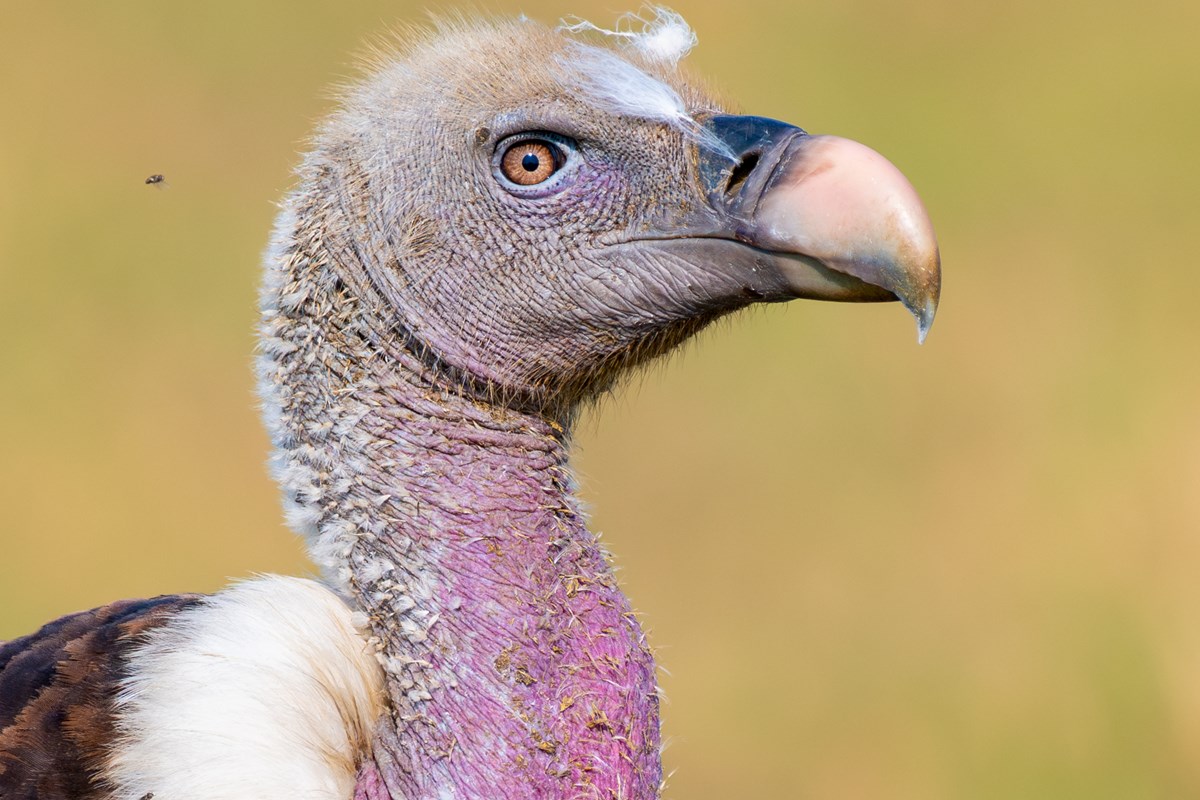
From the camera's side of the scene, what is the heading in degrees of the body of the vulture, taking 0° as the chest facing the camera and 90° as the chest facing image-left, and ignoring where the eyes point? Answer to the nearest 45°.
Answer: approximately 270°
